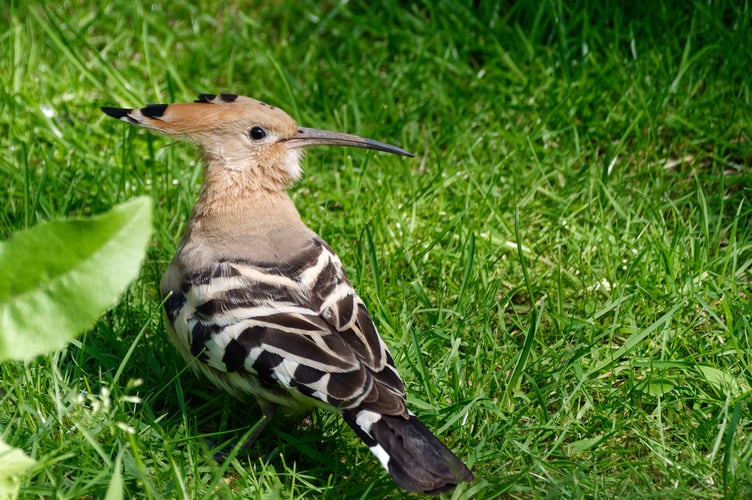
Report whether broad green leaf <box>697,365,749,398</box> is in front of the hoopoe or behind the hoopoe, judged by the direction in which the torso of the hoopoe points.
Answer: behind

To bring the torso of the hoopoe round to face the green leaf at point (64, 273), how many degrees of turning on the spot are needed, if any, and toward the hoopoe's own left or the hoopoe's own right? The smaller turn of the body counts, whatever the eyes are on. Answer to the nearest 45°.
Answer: approximately 90° to the hoopoe's own left

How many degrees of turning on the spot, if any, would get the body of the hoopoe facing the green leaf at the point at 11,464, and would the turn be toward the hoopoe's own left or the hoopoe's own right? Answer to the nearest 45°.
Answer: approximately 90° to the hoopoe's own left

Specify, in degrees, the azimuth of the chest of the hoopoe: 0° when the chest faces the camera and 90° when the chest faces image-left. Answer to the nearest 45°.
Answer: approximately 135°
